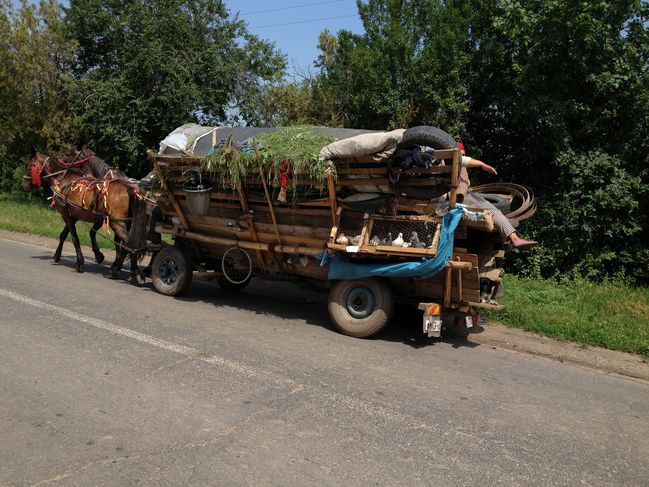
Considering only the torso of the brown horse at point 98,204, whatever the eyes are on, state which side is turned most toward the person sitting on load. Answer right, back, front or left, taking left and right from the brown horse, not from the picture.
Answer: back

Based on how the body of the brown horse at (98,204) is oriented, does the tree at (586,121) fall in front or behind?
behind

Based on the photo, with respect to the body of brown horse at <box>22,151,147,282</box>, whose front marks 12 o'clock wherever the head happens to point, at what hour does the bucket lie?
The bucket is roughly at 7 o'clock from the brown horse.

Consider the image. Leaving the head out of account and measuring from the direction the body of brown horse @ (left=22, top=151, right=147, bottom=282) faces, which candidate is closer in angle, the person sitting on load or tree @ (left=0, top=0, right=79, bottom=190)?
the tree

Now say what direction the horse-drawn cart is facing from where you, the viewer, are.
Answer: facing away from the viewer and to the left of the viewer

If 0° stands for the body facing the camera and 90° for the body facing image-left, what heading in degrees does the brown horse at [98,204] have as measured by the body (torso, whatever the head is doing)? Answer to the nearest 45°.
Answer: approximately 135°

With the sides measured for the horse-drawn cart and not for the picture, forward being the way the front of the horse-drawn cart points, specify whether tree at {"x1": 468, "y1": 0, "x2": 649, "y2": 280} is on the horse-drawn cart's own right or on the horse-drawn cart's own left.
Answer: on the horse-drawn cart's own right

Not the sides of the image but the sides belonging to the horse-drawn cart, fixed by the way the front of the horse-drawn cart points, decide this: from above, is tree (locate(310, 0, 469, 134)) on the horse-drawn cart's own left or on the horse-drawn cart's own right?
on the horse-drawn cart's own right

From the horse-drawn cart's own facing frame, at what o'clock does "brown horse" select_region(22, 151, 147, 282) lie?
The brown horse is roughly at 12 o'clock from the horse-drawn cart.

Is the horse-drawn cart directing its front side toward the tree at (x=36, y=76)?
yes

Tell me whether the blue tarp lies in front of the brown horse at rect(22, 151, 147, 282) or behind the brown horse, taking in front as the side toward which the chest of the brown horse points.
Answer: behind

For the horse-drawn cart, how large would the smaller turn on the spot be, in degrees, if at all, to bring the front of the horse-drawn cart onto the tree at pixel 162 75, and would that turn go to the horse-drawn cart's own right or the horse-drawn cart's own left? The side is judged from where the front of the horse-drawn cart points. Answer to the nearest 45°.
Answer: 0° — it already faces it
